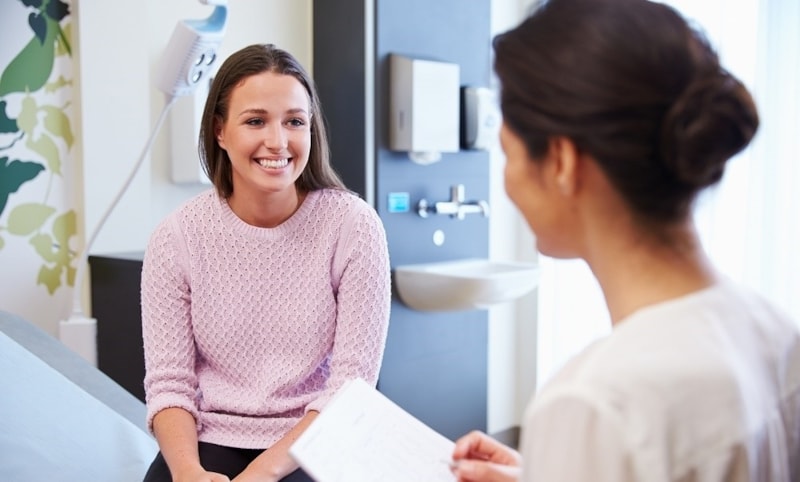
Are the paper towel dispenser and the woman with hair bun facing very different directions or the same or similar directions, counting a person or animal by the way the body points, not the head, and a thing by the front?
very different directions

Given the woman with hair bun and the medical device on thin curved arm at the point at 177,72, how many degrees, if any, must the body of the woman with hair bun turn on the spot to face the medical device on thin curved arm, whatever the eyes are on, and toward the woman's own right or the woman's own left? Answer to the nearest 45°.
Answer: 0° — they already face it

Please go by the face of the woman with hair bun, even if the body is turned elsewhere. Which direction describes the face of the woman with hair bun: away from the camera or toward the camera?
away from the camera

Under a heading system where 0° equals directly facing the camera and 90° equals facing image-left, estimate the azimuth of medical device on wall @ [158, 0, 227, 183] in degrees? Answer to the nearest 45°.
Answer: approximately 315°

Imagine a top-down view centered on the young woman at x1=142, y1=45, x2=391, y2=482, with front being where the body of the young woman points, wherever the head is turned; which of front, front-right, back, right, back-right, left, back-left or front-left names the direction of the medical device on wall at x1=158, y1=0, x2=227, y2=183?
back

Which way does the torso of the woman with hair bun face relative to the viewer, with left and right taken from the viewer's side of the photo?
facing away from the viewer and to the left of the viewer

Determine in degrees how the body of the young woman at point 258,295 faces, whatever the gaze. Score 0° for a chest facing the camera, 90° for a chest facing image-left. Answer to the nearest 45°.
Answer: approximately 0°

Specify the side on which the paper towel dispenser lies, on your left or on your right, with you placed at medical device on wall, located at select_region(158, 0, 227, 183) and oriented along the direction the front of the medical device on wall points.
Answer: on your left

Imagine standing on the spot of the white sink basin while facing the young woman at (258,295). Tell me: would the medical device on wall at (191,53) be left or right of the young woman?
right

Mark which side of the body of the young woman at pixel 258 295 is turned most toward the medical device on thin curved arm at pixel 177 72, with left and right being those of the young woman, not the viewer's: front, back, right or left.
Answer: back
